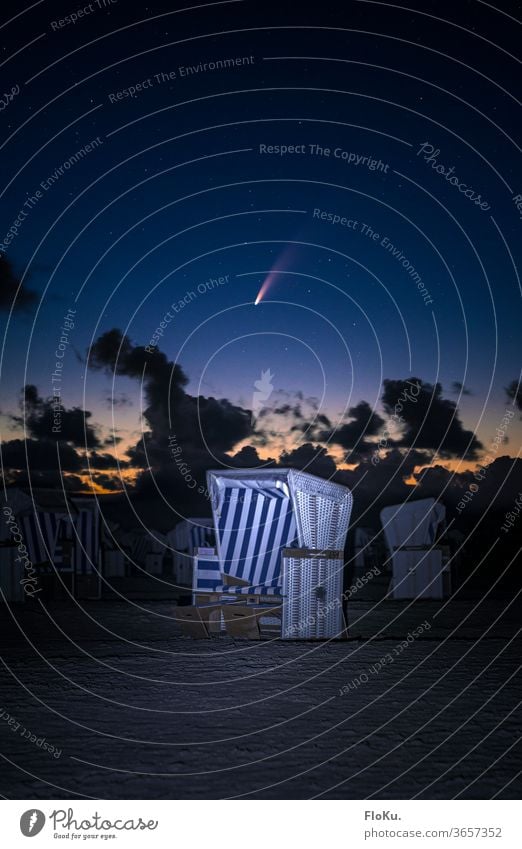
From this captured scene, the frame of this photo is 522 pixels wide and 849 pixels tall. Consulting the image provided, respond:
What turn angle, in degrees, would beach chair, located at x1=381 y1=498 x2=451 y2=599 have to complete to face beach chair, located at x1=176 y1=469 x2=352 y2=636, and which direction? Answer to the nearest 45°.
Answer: approximately 135° to its right

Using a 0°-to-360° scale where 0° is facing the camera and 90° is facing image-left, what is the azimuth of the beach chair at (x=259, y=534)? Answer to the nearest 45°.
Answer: approximately 45°

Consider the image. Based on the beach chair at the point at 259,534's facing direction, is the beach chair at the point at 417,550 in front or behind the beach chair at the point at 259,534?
behind
